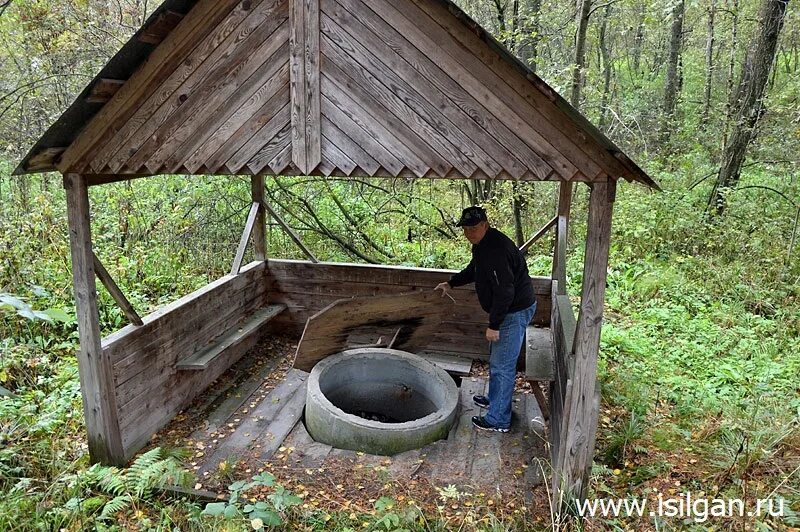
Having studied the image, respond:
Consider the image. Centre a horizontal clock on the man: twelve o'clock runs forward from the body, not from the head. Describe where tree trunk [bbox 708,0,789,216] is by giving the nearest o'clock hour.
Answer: The tree trunk is roughly at 4 o'clock from the man.

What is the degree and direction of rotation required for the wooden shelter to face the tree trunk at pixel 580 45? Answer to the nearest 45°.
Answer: approximately 135° to its left

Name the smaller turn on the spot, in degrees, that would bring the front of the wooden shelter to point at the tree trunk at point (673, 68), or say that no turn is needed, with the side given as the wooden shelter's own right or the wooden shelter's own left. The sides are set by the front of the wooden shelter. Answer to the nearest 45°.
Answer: approximately 135° to the wooden shelter's own left

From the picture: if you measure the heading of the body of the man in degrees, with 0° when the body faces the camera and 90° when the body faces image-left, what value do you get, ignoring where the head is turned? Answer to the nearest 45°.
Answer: approximately 90°

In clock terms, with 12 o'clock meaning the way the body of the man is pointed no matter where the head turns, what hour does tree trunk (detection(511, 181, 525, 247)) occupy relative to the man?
The tree trunk is roughly at 3 o'clock from the man.

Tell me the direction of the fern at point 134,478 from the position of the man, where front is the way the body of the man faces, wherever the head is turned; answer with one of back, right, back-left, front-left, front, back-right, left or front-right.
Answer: front-left

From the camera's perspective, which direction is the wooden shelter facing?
toward the camera

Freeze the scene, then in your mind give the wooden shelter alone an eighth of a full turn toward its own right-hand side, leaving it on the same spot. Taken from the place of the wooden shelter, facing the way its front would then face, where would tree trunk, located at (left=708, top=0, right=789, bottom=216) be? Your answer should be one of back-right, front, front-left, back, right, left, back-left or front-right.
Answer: back

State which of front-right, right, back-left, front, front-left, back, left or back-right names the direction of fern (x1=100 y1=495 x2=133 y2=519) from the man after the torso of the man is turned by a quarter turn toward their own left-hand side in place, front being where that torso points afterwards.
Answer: front-right
